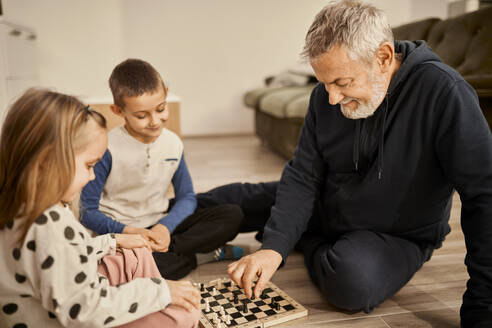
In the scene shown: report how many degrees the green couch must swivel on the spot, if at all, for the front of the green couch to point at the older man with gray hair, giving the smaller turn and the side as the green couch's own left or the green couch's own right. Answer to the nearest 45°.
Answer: approximately 45° to the green couch's own left

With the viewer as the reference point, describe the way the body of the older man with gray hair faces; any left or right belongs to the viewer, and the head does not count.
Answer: facing the viewer and to the left of the viewer

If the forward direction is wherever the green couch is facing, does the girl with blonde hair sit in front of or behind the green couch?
in front

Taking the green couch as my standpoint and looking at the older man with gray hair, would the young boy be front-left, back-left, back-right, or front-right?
front-right

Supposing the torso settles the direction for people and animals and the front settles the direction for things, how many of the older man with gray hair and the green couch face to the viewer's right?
0

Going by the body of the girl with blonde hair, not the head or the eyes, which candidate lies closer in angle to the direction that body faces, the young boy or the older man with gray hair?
the older man with gray hair

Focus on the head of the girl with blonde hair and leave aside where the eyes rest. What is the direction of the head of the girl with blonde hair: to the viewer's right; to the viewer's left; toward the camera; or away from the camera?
to the viewer's right

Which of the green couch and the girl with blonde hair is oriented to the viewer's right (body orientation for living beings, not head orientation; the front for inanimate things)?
the girl with blonde hair

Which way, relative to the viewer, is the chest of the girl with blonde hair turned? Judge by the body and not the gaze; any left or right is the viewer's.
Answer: facing to the right of the viewer

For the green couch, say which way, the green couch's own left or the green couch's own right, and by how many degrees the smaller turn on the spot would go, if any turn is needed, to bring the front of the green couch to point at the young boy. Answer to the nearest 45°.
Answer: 0° — it already faces them

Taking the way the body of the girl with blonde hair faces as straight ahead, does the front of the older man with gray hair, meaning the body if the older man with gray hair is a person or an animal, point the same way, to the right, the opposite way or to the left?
the opposite way

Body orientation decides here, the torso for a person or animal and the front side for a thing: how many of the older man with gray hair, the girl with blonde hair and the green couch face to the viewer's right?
1

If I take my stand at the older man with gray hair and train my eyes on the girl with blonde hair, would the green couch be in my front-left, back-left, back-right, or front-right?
back-right

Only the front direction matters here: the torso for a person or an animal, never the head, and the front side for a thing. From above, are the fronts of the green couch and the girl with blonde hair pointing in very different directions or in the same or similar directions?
very different directions

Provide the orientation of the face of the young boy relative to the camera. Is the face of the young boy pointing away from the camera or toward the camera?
toward the camera
